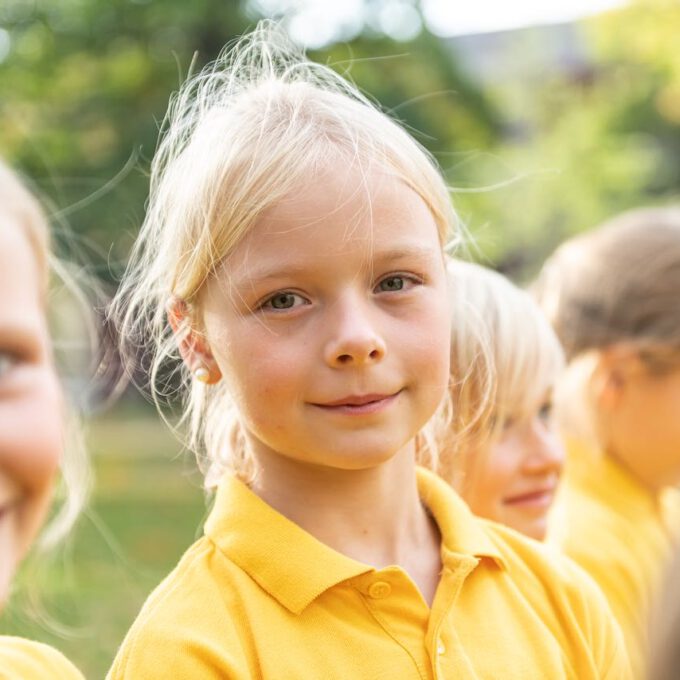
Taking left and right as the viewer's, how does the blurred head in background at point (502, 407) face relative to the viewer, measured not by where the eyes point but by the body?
facing the viewer and to the right of the viewer

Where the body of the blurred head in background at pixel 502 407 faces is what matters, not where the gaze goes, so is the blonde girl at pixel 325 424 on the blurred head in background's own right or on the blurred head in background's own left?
on the blurred head in background's own right

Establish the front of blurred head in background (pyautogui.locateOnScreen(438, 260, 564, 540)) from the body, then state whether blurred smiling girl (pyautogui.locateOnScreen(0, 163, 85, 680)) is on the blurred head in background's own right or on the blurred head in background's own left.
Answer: on the blurred head in background's own right

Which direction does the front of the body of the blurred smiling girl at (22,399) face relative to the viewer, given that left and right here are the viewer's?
facing the viewer

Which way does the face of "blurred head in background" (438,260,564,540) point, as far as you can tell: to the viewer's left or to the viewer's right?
to the viewer's right

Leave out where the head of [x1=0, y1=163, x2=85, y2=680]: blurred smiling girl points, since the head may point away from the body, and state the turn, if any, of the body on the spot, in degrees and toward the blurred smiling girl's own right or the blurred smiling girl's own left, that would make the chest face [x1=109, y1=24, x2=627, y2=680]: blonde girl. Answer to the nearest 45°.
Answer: approximately 135° to the blurred smiling girl's own left

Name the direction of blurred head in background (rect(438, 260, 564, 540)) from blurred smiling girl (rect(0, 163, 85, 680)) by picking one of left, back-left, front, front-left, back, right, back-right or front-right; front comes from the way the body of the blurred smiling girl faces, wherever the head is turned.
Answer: back-left

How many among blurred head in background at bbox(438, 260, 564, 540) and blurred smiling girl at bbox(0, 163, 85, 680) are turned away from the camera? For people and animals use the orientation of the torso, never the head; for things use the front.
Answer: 0
